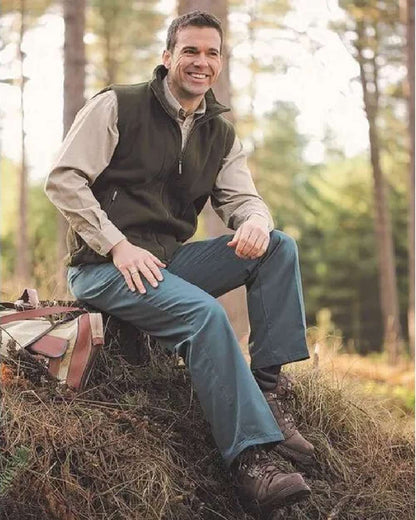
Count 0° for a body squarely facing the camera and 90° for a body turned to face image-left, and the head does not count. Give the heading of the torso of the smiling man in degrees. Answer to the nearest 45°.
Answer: approximately 315°

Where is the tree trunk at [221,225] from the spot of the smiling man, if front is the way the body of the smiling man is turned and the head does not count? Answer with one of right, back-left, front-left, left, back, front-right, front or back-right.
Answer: back-left

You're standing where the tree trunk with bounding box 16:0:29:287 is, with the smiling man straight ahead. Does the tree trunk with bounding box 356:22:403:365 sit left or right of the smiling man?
left

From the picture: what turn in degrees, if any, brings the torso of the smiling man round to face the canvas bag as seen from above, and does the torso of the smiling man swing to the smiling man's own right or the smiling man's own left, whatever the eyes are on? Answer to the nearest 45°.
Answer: approximately 135° to the smiling man's own right
